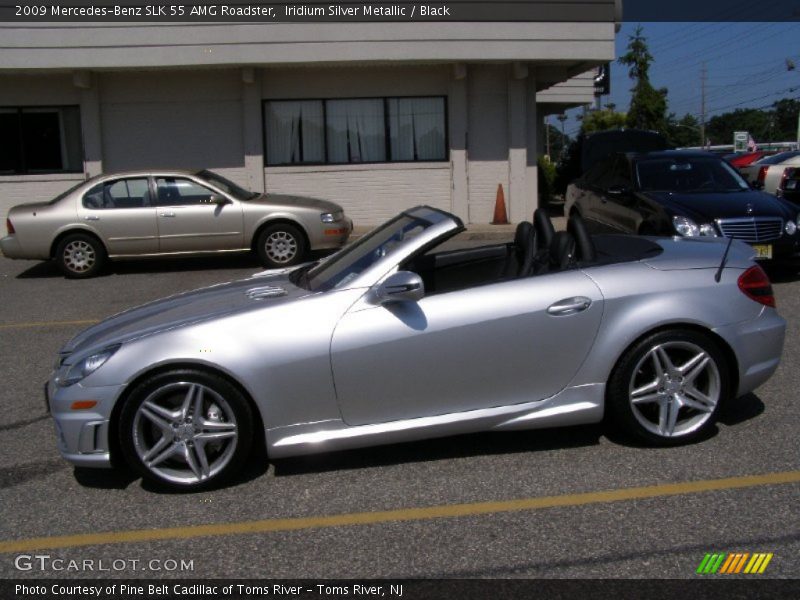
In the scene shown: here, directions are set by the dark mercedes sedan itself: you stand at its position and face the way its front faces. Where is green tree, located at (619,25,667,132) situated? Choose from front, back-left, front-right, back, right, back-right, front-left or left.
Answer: back-left

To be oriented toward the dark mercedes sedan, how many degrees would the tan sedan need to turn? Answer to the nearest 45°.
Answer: approximately 45° to its right

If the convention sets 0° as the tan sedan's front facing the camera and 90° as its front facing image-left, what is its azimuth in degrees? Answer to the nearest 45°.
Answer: approximately 270°

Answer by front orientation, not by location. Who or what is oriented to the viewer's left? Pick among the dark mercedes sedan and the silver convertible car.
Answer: the silver convertible car

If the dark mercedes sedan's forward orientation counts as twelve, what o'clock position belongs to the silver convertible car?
The silver convertible car is roughly at 2 o'clock from the dark mercedes sedan.

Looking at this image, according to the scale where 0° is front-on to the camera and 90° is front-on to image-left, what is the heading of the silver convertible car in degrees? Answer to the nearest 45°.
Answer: approximately 90°

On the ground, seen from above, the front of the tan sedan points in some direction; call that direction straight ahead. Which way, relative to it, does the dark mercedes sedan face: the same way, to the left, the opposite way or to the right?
to the right

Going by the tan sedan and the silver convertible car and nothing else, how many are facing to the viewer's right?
1

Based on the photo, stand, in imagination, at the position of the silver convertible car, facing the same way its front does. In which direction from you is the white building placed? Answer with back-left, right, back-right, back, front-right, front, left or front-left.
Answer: right

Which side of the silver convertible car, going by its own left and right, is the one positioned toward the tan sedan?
right
